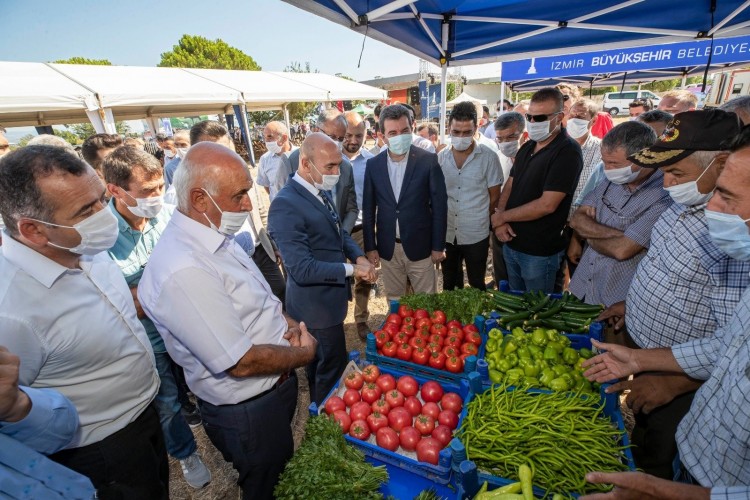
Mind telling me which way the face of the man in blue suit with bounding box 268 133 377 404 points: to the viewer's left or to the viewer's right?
to the viewer's right

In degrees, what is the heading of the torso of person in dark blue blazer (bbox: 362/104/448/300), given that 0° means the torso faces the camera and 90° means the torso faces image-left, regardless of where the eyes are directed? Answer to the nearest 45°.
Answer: approximately 0°

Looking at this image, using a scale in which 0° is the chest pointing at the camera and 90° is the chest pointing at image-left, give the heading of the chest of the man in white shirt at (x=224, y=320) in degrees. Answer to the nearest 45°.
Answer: approximately 270°

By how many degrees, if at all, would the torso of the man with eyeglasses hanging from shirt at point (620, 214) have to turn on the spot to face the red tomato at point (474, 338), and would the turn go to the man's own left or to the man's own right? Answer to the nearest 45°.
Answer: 0° — they already face it

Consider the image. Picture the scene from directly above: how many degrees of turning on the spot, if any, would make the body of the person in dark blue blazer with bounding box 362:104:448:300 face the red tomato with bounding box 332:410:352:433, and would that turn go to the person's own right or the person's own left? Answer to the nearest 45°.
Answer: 0° — they already face it

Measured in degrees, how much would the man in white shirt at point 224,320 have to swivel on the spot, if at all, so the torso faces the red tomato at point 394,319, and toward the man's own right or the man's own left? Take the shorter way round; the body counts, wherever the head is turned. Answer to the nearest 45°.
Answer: approximately 45° to the man's own left
